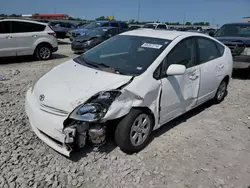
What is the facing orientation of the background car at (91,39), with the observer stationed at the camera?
facing the viewer and to the left of the viewer

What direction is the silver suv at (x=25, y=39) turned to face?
to the viewer's left

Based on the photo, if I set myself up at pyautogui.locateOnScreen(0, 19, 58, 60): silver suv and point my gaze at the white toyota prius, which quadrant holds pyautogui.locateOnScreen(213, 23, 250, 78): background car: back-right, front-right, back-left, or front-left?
front-left

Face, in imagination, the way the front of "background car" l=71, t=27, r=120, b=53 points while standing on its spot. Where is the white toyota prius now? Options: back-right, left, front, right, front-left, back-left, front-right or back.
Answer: front-left

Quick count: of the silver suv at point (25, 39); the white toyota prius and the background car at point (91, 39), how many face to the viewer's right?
0

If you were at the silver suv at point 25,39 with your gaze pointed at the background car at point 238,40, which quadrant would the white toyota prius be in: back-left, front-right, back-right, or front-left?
front-right

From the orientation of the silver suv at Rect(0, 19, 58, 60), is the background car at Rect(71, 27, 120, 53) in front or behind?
behind

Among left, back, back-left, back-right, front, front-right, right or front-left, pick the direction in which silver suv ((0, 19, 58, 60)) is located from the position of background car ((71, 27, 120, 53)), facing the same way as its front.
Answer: front

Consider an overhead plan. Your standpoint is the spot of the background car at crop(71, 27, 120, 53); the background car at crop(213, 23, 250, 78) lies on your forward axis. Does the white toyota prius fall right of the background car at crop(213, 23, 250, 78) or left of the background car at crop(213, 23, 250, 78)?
right

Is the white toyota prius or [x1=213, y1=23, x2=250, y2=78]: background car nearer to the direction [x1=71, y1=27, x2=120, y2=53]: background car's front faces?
the white toyota prius

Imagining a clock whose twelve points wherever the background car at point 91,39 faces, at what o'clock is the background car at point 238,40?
the background car at point 238,40 is roughly at 9 o'clock from the background car at point 91,39.
